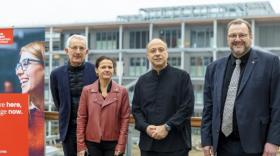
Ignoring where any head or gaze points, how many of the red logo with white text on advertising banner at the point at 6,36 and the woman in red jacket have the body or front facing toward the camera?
2

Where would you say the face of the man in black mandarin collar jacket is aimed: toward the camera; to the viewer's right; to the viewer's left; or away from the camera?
toward the camera

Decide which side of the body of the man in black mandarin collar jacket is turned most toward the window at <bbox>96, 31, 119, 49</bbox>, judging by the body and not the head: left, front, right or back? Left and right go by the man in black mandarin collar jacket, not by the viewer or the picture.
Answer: back

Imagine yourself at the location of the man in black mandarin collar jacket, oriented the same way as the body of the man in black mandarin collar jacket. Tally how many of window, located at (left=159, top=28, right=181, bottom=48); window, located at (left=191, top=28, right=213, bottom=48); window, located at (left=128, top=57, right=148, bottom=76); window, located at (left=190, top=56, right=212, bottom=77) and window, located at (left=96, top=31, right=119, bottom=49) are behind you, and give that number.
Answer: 5

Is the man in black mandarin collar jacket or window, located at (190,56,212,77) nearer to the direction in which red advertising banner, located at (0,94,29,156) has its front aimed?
the man in black mandarin collar jacket

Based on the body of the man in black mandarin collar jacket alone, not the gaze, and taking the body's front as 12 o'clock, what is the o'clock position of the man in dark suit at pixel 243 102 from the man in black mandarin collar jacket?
The man in dark suit is roughly at 10 o'clock from the man in black mandarin collar jacket.

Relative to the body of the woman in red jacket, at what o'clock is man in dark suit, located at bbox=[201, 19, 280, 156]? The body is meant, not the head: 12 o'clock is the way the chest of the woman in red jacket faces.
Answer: The man in dark suit is roughly at 10 o'clock from the woman in red jacket.

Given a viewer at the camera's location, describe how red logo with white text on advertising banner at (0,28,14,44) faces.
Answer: facing the viewer

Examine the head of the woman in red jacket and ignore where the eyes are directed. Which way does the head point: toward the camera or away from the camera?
toward the camera

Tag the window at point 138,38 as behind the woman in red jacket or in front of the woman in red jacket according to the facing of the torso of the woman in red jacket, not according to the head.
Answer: behind

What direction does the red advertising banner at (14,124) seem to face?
toward the camera

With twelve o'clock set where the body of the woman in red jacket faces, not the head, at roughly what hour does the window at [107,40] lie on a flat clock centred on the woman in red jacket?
The window is roughly at 6 o'clock from the woman in red jacket.

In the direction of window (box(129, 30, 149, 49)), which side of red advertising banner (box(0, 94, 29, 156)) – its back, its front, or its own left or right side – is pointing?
back

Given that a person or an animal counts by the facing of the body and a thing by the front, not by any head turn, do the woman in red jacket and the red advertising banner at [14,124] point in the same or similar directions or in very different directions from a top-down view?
same or similar directions

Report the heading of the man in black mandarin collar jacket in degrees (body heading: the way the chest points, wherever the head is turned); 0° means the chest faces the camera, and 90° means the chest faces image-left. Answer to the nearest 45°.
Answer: approximately 0°

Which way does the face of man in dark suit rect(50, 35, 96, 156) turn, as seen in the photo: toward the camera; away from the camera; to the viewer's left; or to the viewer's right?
toward the camera
